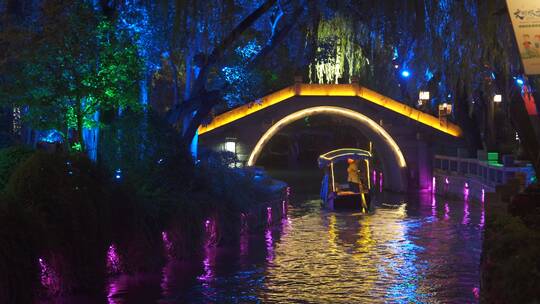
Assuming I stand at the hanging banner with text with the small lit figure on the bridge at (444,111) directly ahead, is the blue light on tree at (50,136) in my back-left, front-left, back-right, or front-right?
front-left

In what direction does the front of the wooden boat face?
toward the camera

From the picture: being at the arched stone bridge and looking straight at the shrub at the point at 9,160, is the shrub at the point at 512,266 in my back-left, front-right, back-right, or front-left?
front-left

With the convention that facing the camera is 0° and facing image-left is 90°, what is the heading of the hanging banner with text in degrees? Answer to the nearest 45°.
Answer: approximately 0°

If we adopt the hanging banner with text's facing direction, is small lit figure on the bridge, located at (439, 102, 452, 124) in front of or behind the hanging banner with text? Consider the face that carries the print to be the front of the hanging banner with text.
behind

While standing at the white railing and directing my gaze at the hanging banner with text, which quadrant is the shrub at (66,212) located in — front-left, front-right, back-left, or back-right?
front-right

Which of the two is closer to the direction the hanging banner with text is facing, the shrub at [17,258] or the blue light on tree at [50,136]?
the shrub

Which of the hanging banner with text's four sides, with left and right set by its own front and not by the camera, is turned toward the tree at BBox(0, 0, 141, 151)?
right

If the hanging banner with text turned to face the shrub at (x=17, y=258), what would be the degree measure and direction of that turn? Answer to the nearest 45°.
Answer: approximately 90° to its right

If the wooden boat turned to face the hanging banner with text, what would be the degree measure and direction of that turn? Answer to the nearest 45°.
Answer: approximately 180°

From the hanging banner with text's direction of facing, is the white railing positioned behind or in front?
behind

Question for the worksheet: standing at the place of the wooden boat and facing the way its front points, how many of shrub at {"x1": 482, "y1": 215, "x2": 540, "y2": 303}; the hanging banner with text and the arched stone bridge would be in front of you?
1
